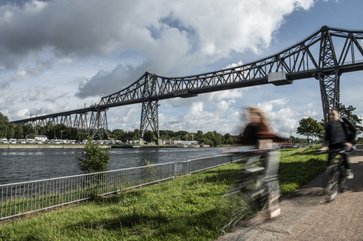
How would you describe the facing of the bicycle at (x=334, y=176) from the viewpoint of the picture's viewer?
facing the viewer and to the left of the viewer

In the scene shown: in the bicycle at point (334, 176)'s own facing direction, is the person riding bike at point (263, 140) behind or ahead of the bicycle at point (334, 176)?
ahead
